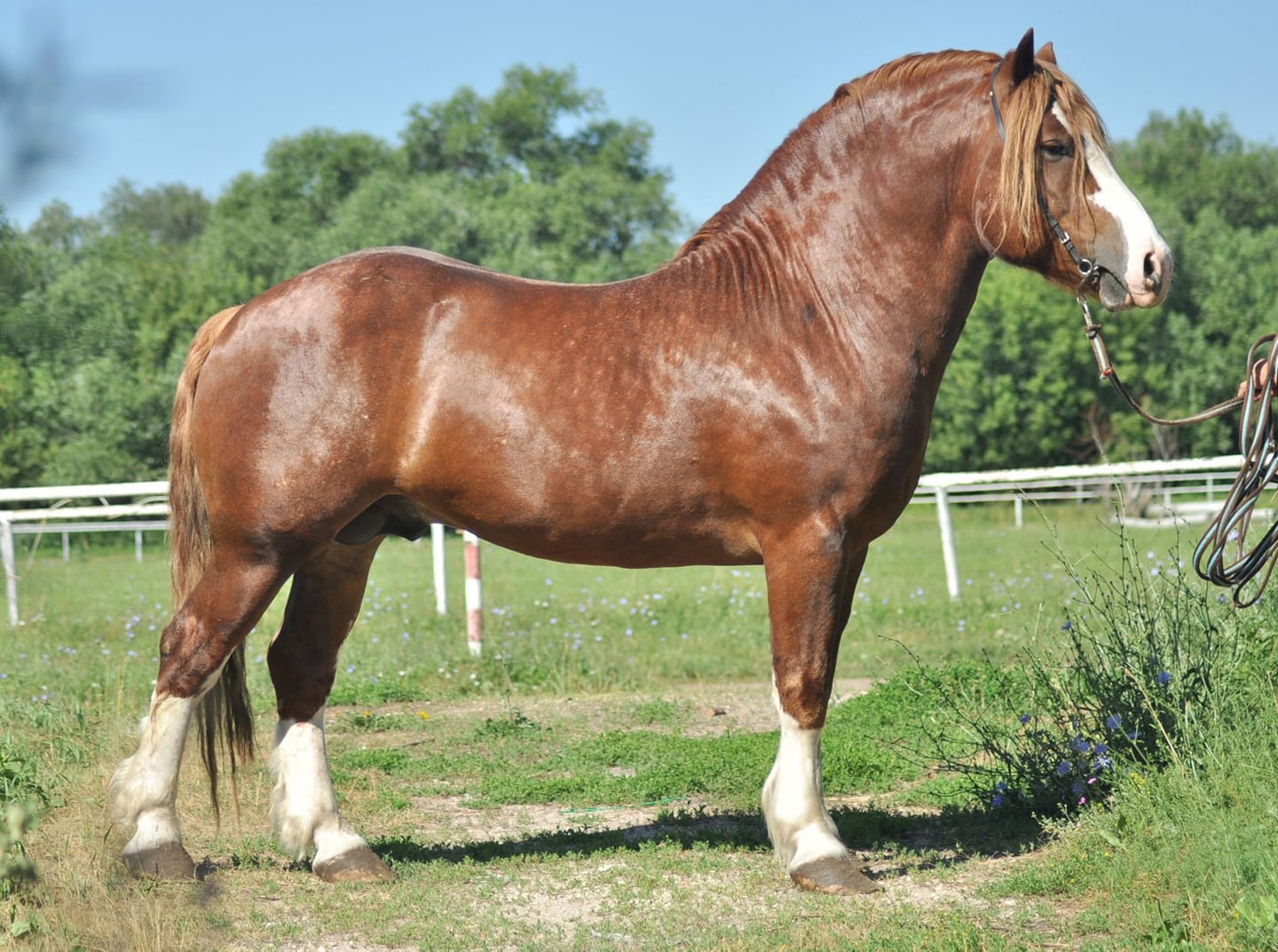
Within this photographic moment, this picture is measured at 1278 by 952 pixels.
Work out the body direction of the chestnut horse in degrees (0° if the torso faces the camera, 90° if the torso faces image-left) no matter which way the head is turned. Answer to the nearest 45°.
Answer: approximately 270°

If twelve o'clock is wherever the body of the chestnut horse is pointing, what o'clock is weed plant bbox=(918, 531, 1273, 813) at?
The weed plant is roughly at 11 o'clock from the chestnut horse.
